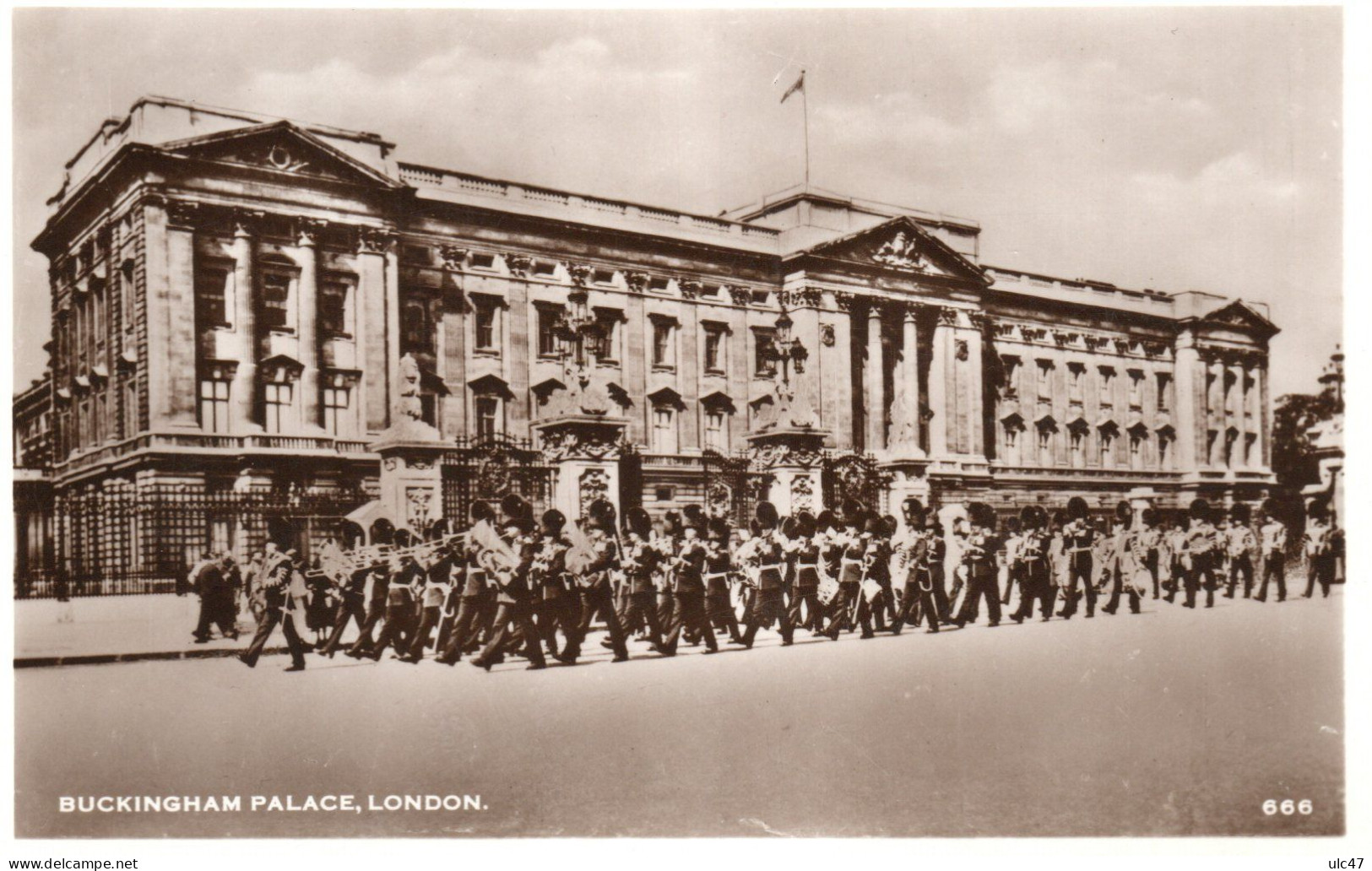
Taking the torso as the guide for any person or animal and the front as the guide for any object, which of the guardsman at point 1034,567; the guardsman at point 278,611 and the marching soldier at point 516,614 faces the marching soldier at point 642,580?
the guardsman at point 1034,567

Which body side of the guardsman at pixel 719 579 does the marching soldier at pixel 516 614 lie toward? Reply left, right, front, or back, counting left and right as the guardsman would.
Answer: front

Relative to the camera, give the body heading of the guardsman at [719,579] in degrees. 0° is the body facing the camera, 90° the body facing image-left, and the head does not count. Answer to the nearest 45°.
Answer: approximately 45°

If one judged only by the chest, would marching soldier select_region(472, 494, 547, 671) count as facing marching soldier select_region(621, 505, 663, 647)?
no

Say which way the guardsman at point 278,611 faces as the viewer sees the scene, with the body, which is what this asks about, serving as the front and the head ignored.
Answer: to the viewer's left

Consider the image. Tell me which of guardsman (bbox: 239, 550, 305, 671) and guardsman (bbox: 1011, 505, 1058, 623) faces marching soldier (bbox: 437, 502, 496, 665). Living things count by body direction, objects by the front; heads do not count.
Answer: guardsman (bbox: 1011, 505, 1058, 623)

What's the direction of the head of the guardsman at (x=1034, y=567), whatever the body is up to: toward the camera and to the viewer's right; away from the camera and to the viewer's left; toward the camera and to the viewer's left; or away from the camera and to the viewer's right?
toward the camera and to the viewer's left

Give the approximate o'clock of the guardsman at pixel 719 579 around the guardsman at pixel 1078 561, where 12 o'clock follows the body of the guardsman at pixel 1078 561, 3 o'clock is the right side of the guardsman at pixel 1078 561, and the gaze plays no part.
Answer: the guardsman at pixel 719 579 is roughly at 12 o'clock from the guardsman at pixel 1078 561.

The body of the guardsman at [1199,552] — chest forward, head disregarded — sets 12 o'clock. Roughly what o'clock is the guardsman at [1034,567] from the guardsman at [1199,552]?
the guardsman at [1034,567] is roughly at 12 o'clock from the guardsman at [1199,552].

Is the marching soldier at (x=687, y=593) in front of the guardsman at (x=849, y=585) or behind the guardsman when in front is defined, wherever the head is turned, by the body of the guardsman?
in front

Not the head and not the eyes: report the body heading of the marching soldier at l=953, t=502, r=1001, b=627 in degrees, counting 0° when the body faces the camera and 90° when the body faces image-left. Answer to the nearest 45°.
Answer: approximately 45°

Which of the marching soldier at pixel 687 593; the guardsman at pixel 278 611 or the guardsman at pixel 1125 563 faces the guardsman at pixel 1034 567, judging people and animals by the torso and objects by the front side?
the guardsman at pixel 1125 563

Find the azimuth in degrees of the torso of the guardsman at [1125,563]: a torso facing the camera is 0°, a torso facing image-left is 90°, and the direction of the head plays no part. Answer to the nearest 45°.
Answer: approximately 45°

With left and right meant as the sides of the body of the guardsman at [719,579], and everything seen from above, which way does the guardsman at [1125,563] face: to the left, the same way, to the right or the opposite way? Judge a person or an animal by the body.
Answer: the same way

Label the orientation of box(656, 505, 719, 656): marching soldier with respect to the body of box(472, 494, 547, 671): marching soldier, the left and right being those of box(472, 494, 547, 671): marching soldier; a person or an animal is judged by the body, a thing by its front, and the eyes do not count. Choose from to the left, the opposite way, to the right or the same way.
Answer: the same way

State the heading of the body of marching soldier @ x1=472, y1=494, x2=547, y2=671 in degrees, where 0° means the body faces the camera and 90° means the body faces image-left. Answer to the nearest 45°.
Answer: approximately 45°

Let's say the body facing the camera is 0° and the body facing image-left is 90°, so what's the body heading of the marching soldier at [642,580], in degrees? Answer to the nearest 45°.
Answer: approximately 45°

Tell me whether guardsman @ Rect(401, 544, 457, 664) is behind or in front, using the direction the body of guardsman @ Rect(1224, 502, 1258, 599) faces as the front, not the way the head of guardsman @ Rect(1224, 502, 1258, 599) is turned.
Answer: in front
